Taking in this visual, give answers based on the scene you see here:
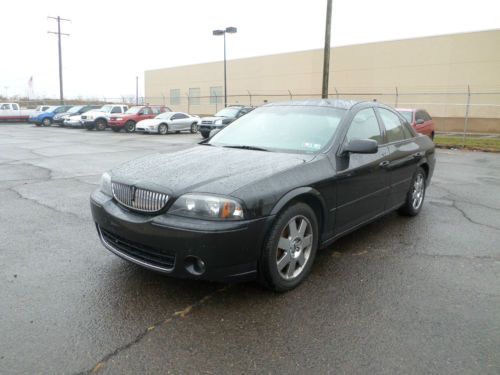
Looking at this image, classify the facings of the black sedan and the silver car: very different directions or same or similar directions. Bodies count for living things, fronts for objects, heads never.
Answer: same or similar directions

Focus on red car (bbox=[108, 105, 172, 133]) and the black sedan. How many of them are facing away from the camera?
0

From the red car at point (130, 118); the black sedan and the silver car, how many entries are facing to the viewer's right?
0

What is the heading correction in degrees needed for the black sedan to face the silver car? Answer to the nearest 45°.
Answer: approximately 135° to its right

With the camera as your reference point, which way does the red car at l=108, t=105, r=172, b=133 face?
facing the viewer and to the left of the viewer

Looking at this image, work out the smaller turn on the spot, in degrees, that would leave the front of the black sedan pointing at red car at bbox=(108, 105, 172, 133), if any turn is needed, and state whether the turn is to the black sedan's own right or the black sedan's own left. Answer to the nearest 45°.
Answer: approximately 135° to the black sedan's own right

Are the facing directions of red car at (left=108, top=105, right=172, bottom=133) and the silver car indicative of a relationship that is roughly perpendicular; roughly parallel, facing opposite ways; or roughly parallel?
roughly parallel

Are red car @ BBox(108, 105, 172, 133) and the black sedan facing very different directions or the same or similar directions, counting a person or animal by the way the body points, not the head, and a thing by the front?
same or similar directions
